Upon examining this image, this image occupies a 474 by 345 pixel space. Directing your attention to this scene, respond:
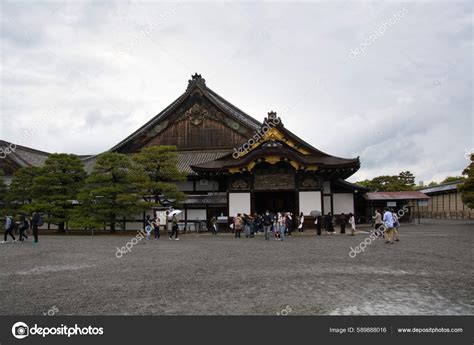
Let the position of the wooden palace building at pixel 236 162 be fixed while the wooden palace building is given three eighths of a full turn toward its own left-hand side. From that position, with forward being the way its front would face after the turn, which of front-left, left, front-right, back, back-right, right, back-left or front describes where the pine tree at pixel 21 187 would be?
back-left

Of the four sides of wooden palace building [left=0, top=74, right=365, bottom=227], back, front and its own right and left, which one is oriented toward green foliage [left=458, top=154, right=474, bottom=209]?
left

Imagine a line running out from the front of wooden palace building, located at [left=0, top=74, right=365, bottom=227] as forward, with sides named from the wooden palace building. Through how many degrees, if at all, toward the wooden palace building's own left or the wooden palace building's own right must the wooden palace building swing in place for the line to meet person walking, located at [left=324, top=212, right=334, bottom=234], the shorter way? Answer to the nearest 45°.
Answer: approximately 45° to the wooden palace building's own left

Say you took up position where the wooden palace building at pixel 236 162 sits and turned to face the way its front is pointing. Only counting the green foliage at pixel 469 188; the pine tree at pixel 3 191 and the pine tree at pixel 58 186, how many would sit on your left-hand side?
1

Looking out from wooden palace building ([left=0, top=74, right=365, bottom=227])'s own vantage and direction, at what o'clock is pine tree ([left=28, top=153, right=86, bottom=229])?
The pine tree is roughly at 3 o'clock from the wooden palace building.

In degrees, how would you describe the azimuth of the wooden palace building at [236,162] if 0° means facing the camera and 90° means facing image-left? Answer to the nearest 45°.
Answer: approximately 0°

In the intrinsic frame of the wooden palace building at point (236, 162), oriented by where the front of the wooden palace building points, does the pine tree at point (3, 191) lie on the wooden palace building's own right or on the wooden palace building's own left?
on the wooden palace building's own right
